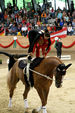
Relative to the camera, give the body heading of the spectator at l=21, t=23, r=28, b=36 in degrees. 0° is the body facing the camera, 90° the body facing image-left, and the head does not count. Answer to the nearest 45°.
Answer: approximately 0°

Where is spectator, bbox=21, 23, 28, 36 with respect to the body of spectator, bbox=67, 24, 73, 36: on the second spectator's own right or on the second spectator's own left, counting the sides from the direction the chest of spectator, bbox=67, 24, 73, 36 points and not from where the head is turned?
on the second spectator's own right

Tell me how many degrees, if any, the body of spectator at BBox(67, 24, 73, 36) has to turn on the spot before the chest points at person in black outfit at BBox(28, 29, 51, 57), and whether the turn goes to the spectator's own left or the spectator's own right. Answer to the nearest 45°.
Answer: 0° — they already face them

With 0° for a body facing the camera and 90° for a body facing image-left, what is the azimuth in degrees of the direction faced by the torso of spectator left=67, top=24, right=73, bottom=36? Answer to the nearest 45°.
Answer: approximately 0°

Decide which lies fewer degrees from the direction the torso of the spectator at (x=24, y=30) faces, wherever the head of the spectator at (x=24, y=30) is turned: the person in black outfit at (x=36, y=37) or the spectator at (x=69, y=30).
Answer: the person in black outfit

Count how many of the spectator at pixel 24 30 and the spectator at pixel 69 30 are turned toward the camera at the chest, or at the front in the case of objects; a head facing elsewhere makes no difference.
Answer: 2

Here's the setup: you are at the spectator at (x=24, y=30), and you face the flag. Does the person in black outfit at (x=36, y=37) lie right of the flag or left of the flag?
right

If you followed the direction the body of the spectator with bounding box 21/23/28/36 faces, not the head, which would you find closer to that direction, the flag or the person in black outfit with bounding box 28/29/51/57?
the person in black outfit

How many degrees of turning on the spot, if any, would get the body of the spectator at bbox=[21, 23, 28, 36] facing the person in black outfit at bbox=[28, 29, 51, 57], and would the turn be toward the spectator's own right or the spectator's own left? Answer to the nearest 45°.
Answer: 0° — they already face them

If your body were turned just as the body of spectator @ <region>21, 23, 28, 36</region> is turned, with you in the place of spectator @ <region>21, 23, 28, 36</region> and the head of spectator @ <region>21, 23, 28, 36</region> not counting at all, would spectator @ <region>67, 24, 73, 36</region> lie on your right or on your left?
on your left
